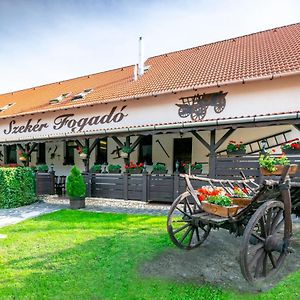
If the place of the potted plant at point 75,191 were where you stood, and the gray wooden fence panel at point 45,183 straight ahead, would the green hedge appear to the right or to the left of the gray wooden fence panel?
left

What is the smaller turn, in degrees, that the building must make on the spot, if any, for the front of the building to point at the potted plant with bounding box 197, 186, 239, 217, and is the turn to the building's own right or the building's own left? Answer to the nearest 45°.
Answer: approximately 45° to the building's own left

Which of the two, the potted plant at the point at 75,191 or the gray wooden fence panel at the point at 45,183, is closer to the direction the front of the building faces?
the potted plant

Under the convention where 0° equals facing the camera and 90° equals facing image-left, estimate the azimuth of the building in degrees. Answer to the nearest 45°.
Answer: approximately 45°

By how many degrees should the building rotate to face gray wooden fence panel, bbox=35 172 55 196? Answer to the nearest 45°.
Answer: approximately 45° to its right
